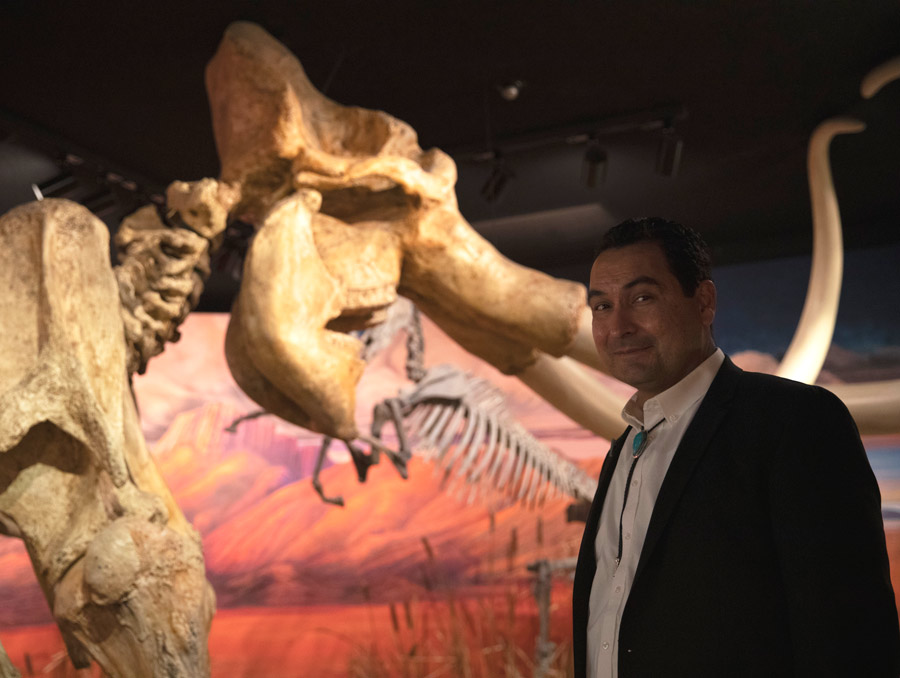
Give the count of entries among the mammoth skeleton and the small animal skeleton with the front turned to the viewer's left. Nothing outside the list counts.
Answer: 1

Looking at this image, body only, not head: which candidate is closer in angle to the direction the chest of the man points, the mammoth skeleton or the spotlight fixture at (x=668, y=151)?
the mammoth skeleton

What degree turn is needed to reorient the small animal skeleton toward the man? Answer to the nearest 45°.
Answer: approximately 90° to its left

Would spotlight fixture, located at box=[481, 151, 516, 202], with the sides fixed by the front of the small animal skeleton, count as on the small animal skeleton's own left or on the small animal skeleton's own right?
on the small animal skeleton's own left

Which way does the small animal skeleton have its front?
to the viewer's left

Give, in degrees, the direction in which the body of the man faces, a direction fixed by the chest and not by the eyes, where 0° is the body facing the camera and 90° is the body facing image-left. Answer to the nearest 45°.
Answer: approximately 45°

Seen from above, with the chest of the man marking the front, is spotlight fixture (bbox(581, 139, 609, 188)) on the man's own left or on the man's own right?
on the man's own right

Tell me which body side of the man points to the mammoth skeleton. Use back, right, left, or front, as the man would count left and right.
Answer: right

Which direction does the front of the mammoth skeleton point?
to the viewer's right

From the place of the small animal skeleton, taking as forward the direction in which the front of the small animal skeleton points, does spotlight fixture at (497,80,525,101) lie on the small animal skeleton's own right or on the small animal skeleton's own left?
on the small animal skeleton's own left

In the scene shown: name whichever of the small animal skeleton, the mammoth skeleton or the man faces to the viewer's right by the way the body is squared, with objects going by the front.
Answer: the mammoth skeleton
